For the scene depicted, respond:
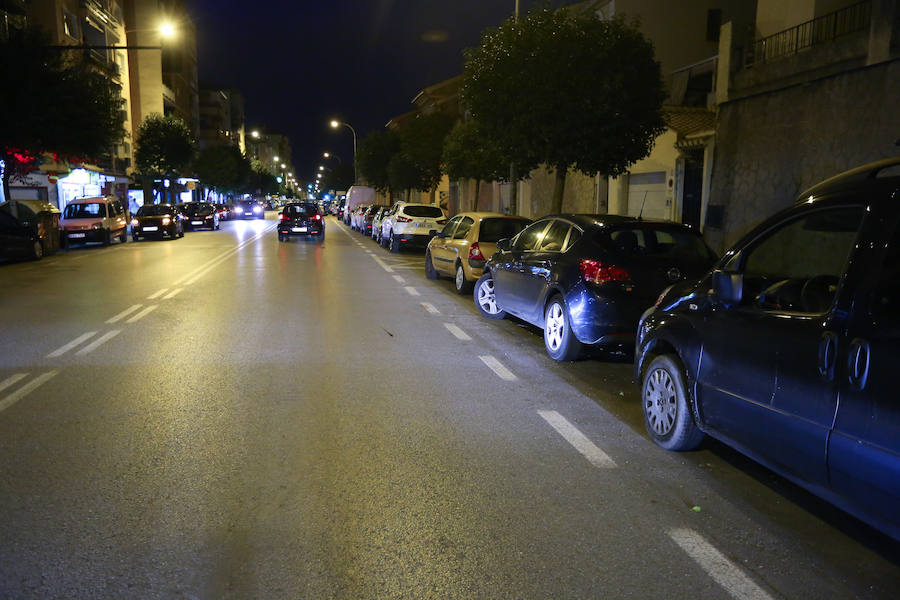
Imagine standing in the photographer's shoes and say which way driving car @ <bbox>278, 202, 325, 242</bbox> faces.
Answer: facing away from the viewer

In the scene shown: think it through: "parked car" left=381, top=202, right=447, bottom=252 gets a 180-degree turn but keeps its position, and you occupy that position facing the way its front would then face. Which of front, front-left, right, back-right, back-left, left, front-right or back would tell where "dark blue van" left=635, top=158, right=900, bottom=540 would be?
front-right

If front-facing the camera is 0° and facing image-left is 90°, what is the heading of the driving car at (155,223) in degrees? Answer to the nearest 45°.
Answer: approximately 45°

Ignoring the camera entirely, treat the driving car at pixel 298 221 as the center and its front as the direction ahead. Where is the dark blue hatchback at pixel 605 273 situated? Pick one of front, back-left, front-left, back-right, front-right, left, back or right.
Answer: back

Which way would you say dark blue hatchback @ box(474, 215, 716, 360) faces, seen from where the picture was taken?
facing away from the viewer and to the left of the viewer

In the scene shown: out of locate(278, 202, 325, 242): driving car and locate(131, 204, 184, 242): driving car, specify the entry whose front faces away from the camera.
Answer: locate(278, 202, 325, 242): driving car

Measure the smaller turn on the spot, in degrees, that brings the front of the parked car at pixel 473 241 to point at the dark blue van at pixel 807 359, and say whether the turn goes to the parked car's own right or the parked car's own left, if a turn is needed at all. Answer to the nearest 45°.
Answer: approximately 135° to the parked car's own left

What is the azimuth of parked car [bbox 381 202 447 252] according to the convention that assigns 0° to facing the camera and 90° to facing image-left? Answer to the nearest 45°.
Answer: approximately 135°

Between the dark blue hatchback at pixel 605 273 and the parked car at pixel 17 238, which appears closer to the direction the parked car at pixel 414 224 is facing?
the parked car

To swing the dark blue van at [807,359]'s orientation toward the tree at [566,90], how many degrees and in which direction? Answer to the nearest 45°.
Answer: approximately 45° to its right

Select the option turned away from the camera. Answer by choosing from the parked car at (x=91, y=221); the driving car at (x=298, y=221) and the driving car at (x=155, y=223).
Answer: the driving car at (x=298, y=221)
